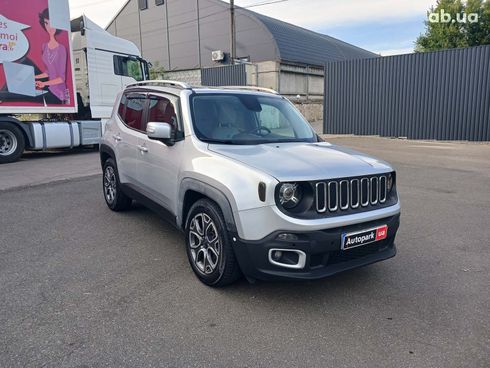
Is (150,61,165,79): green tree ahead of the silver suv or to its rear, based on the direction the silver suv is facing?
to the rear

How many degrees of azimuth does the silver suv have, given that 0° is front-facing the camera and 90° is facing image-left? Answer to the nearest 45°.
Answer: approximately 315°

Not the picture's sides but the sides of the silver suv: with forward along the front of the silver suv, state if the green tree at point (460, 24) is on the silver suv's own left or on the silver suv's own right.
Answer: on the silver suv's own left

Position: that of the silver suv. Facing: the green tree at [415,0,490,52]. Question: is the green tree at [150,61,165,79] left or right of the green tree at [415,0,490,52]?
left

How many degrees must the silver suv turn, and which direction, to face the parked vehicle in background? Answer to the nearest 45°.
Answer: approximately 180°

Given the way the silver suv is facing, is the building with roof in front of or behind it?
behind
